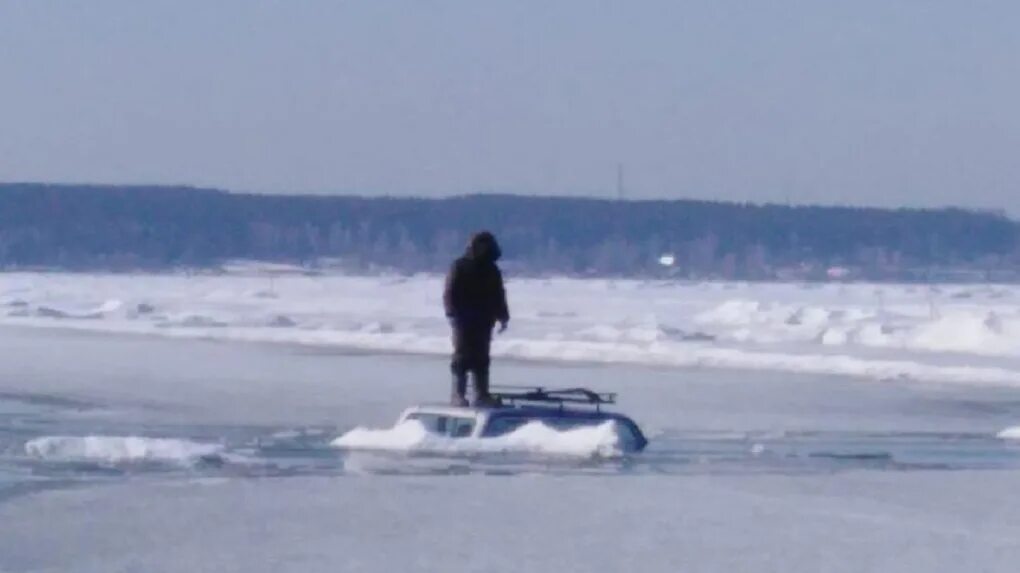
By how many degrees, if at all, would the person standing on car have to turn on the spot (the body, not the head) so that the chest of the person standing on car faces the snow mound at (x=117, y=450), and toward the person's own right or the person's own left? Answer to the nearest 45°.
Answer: approximately 135° to the person's own right

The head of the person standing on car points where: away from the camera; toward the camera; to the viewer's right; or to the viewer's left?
toward the camera
